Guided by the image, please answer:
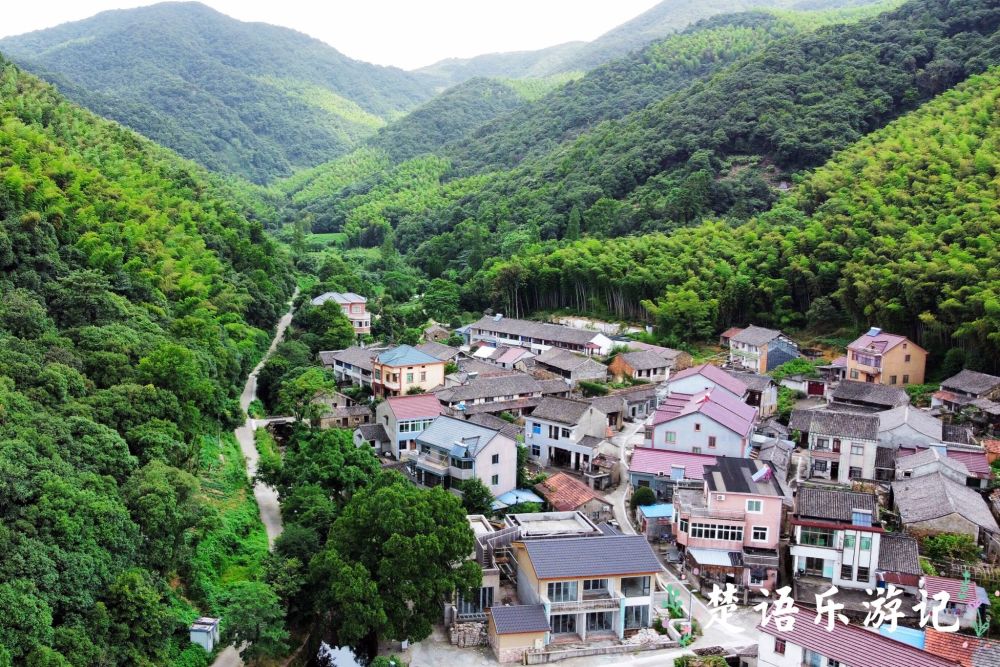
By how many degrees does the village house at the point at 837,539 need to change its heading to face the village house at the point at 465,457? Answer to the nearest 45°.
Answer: approximately 90° to its right

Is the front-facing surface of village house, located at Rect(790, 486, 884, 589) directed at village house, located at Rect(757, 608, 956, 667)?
yes

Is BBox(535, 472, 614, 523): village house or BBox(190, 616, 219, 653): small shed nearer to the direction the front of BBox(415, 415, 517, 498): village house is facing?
the small shed

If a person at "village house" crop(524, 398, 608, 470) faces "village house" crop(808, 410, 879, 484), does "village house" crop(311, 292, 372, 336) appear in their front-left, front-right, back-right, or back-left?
back-left

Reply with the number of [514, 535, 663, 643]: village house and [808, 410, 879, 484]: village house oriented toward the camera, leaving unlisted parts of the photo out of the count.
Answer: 2

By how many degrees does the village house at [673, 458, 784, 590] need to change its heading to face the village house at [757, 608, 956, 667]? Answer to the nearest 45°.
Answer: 0° — it already faces it

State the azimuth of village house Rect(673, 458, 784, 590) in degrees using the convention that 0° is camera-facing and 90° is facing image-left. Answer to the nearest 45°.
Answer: approximately 0°

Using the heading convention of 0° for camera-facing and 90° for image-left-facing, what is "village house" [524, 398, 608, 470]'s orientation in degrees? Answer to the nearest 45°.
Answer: approximately 45°

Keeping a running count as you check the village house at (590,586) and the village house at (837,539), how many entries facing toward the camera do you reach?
2

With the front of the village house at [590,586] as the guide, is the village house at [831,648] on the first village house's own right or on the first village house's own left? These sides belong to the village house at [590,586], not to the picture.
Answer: on the first village house's own left
